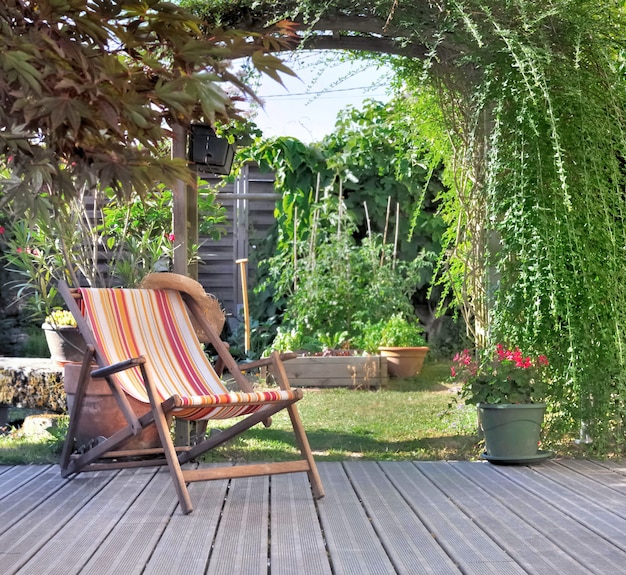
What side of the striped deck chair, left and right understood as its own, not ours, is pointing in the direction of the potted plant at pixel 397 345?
left

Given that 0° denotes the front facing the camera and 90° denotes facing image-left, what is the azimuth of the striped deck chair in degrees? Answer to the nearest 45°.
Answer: approximately 315°

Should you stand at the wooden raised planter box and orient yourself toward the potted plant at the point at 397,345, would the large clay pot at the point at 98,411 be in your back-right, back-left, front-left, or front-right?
back-right

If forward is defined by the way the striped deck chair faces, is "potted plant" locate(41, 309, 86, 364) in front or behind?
behind

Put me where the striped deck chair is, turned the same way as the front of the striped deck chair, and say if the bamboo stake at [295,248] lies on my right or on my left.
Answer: on my left

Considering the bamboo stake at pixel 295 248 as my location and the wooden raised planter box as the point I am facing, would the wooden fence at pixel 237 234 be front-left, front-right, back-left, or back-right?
back-right

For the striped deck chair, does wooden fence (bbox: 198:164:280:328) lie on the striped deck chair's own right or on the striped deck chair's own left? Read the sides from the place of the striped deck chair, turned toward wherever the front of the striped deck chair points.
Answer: on the striped deck chair's own left

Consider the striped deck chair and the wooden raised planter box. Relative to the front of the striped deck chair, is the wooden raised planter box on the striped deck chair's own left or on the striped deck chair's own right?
on the striped deck chair's own left
